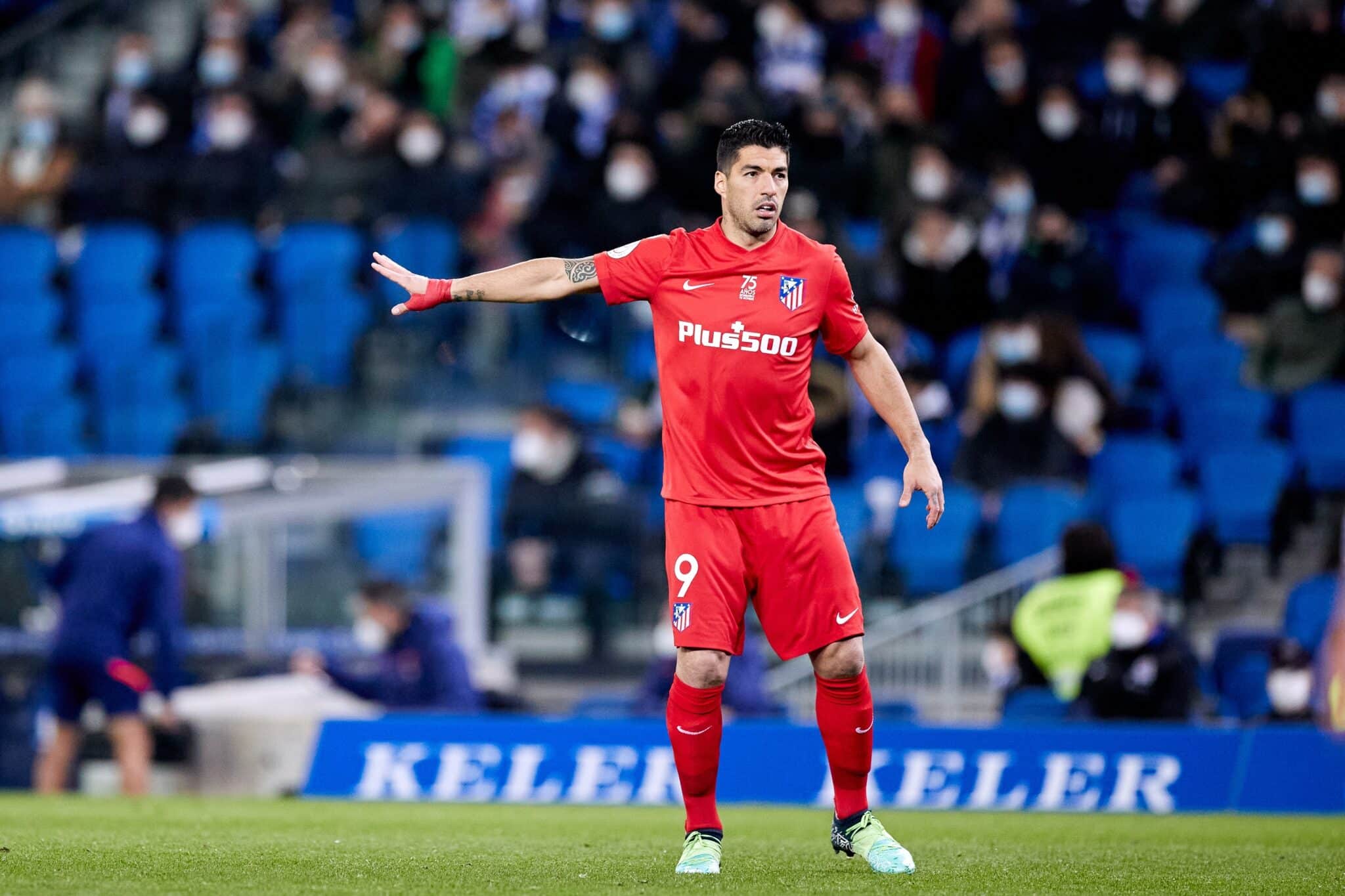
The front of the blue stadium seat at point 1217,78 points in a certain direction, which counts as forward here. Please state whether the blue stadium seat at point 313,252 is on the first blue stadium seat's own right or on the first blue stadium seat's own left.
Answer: on the first blue stadium seat's own right

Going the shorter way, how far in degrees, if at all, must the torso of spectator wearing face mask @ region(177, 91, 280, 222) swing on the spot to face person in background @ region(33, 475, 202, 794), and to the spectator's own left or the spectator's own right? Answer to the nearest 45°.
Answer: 0° — they already face them

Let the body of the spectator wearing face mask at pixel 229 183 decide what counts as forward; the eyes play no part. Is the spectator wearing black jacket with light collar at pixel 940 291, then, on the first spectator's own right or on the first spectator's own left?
on the first spectator's own left

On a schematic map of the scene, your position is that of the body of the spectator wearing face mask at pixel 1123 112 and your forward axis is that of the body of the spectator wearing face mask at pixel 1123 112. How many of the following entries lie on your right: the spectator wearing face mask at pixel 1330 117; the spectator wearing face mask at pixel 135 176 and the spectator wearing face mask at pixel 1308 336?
1

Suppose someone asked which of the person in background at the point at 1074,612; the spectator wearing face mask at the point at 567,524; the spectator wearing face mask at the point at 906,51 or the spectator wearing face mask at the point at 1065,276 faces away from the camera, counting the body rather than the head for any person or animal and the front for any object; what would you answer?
the person in background

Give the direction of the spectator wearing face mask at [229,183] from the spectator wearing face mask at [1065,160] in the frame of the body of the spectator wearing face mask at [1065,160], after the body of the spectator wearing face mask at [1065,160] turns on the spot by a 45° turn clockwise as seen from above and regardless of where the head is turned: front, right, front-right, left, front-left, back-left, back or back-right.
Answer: front-right

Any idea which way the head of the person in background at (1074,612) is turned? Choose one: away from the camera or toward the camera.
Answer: away from the camera

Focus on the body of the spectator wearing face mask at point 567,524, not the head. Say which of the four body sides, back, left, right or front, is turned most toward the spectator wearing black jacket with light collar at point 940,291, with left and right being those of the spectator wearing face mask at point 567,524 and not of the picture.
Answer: back

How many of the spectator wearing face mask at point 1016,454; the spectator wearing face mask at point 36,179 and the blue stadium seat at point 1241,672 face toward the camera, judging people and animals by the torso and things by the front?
3

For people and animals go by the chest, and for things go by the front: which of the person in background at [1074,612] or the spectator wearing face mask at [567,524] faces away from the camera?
the person in background
